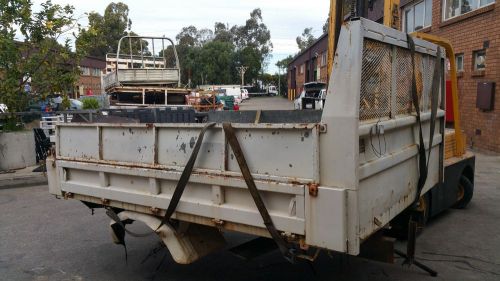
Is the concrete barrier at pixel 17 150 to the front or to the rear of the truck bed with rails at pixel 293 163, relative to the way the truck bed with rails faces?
to the rear

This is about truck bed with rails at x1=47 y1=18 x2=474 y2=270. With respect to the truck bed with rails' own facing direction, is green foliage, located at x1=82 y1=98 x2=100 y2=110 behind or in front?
behind

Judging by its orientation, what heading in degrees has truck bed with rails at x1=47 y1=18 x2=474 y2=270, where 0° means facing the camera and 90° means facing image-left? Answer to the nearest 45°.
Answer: approximately 315°

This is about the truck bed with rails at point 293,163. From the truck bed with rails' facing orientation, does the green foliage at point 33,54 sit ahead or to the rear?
to the rear

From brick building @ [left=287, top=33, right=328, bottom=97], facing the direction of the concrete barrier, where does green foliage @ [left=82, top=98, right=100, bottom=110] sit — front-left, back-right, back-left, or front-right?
front-right
